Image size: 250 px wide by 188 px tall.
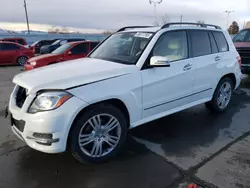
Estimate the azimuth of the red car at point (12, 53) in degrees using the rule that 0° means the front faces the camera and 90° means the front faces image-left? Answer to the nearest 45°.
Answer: approximately 90°

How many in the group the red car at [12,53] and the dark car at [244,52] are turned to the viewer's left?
1

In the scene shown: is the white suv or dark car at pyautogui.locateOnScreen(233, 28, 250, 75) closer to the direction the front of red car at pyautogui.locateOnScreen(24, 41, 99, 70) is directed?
the white suv

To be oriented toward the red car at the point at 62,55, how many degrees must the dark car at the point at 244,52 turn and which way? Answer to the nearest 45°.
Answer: approximately 90° to its right

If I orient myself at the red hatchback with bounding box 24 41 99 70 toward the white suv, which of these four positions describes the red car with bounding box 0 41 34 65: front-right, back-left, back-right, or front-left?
back-right

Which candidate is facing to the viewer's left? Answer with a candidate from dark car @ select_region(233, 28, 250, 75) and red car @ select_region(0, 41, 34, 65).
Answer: the red car

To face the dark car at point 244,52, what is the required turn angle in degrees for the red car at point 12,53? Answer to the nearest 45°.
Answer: approximately 135° to its left
